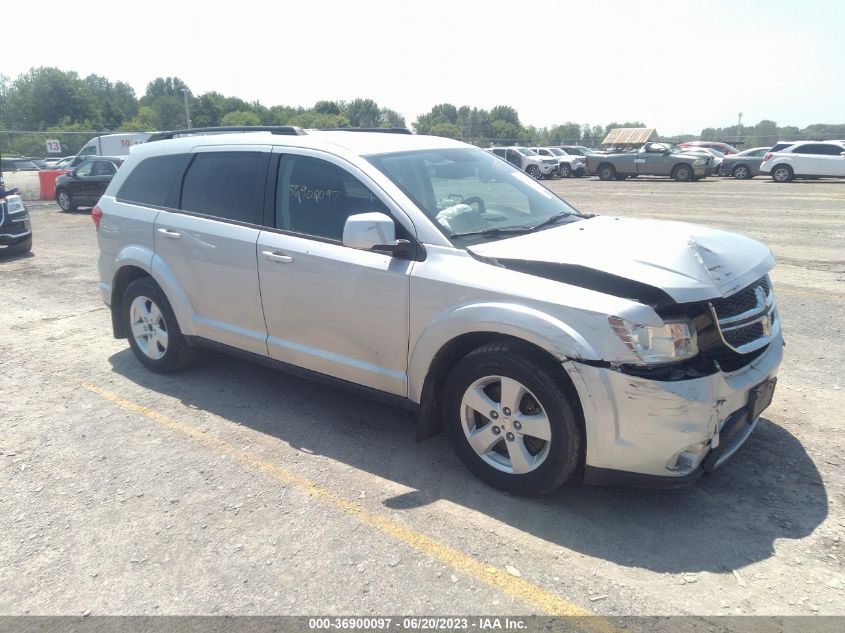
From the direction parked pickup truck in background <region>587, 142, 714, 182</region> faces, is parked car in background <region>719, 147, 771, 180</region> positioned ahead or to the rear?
ahead

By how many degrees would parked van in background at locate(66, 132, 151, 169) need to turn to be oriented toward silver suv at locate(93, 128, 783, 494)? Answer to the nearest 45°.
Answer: approximately 90° to its left

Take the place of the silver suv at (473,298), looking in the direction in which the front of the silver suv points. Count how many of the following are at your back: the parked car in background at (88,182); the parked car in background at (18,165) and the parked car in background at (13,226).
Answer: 3

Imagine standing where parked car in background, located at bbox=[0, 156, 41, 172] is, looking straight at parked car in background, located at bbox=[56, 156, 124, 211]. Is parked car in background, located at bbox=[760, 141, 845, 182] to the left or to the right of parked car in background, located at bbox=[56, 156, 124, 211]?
left

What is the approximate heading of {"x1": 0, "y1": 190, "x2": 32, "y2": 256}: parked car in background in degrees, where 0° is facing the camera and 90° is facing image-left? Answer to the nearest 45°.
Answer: approximately 315°

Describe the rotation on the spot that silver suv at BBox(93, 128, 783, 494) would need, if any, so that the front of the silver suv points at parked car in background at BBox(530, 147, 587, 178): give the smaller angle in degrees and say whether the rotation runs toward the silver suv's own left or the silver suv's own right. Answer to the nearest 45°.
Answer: approximately 135° to the silver suv's own left

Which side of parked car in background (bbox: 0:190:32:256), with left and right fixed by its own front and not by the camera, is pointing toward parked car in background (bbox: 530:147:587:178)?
left

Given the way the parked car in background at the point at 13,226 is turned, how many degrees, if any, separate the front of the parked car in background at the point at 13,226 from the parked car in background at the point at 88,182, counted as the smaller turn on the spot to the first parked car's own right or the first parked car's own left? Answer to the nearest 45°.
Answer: approximately 135° to the first parked car's own left

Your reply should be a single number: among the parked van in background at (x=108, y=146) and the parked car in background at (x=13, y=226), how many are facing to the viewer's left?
1

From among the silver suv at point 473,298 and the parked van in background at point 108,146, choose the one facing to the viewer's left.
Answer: the parked van in background

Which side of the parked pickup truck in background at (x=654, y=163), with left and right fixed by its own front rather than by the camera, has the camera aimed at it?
right

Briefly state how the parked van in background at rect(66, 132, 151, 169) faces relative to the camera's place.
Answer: facing to the left of the viewer

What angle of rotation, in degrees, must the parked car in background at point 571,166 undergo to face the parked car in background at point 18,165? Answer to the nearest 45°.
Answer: approximately 90° to its right

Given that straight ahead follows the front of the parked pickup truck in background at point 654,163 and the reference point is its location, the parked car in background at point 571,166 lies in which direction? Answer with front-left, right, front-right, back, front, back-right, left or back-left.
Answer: back-left

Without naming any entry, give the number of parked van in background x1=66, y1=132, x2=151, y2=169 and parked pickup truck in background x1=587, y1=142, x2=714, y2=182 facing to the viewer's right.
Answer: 1

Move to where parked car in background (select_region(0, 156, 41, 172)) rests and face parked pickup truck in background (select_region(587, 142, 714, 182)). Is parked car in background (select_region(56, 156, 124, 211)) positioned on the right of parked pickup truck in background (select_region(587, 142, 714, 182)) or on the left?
right

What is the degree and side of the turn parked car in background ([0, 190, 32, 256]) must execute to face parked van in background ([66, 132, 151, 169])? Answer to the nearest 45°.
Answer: approximately 135° to its left

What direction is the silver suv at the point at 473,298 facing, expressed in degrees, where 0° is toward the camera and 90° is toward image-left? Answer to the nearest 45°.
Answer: approximately 315°
